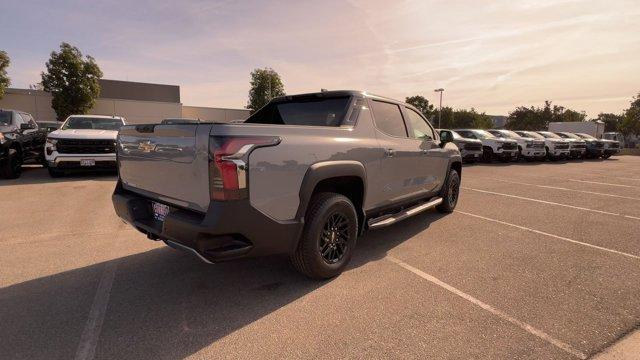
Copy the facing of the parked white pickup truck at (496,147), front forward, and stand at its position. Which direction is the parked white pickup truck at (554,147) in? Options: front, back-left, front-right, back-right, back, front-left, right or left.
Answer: left

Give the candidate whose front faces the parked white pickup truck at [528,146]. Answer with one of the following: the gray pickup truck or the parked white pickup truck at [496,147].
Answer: the gray pickup truck

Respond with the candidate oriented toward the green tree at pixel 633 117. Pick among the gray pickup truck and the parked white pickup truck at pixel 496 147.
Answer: the gray pickup truck

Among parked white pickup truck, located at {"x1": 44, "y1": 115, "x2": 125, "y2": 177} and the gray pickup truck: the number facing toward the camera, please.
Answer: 1

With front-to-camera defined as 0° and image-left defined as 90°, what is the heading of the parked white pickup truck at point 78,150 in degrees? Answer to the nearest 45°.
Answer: approximately 0°

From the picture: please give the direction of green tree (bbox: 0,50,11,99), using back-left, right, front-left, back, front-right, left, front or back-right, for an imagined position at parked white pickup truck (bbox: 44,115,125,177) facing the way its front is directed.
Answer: back

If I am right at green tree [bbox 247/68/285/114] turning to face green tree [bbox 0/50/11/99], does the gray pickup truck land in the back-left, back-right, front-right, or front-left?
front-left

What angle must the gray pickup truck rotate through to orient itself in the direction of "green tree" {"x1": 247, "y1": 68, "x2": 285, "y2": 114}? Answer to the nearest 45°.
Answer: approximately 45° to its left

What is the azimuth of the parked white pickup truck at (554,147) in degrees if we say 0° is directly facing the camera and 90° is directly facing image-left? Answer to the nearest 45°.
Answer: approximately 315°

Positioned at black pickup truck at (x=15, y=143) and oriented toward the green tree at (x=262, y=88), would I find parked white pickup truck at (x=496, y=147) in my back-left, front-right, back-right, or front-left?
front-right

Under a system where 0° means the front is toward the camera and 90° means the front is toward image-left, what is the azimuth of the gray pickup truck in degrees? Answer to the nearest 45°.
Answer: approximately 225°

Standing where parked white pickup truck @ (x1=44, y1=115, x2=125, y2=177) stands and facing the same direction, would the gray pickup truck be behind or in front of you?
in front

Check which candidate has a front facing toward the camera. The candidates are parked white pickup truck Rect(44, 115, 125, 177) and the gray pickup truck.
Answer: the parked white pickup truck

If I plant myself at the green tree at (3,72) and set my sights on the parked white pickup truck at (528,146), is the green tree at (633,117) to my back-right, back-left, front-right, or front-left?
front-left

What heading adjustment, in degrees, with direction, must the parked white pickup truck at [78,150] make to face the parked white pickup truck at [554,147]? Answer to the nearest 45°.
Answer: approximately 90° to its left
